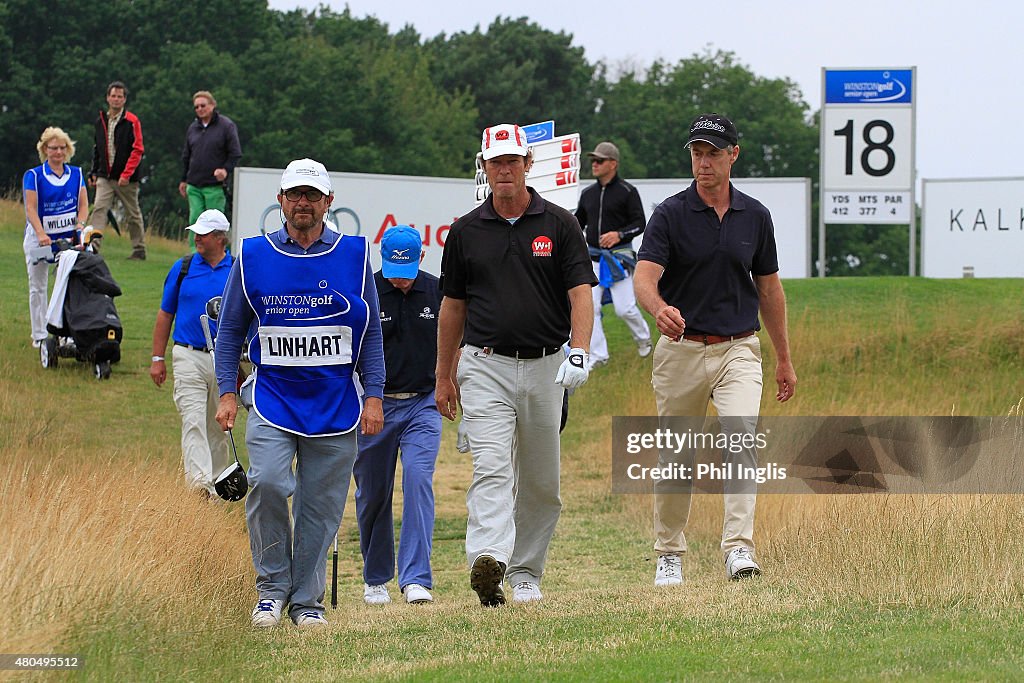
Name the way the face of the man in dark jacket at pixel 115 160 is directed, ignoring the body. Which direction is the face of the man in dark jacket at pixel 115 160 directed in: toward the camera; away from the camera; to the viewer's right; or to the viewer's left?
toward the camera

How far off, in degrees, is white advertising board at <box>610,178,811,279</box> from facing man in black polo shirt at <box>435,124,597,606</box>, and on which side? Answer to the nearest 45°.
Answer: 0° — it already faces them

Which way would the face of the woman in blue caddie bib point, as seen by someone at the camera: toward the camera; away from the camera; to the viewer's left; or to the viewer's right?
toward the camera

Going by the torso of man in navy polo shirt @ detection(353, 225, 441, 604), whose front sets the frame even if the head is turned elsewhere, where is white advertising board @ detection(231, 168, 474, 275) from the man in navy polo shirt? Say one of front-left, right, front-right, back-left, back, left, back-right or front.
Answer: back

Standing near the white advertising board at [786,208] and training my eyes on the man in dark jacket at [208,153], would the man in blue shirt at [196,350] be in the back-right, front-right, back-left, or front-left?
front-left

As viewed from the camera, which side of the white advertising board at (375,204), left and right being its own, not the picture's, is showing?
front

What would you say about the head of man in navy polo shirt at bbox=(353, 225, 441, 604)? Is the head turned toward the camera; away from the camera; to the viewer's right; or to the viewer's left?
toward the camera

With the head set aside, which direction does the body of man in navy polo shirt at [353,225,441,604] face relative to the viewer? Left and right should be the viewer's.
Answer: facing the viewer

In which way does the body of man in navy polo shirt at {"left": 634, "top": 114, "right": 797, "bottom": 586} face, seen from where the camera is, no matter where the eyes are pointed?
toward the camera

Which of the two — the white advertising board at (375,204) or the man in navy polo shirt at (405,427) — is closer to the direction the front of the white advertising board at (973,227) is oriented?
the man in navy polo shirt

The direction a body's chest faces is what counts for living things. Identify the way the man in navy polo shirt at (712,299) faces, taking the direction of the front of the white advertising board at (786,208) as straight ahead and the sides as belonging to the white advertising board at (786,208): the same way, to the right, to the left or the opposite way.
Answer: the same way

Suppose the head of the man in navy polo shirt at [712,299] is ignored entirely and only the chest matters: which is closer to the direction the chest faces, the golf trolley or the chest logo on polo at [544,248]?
the chest logo on polo

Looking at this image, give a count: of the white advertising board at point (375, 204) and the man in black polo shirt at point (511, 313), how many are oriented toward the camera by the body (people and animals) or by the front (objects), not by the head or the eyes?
2
